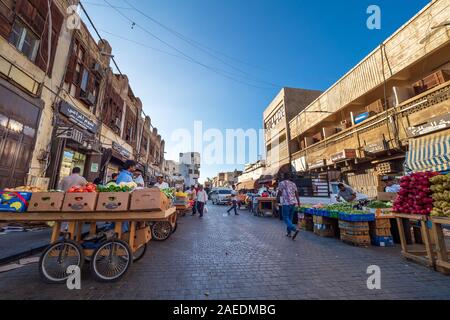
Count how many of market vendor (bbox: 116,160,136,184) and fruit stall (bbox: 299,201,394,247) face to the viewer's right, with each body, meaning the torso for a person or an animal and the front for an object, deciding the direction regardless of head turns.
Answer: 1

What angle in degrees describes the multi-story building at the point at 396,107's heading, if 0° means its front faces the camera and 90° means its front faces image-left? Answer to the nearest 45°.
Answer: approximately 45°

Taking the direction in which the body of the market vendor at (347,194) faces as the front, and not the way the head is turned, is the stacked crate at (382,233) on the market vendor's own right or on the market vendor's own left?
on the market vendor's own left

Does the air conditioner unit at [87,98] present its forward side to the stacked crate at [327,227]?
yes

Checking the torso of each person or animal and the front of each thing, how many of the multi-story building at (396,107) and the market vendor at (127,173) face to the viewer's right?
1

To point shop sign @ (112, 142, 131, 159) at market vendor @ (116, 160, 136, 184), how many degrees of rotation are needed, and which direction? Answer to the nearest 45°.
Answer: approximately 45° to its right

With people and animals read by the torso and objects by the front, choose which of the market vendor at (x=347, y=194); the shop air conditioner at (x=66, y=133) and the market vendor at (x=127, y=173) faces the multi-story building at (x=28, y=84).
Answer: the market vendor at (x=347, y=194)

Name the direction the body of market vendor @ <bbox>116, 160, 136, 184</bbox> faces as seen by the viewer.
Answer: to the viewer's right

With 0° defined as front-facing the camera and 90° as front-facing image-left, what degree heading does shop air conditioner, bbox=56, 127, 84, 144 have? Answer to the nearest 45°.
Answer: approximately 315°

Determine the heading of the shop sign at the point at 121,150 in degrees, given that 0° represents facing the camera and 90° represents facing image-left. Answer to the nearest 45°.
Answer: approximately 315°

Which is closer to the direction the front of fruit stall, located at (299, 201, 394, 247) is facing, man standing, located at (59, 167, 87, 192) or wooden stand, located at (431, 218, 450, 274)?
the man standing

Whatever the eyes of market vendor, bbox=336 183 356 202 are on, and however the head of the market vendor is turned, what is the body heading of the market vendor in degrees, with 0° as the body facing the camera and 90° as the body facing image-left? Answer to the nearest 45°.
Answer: approximately 45°
